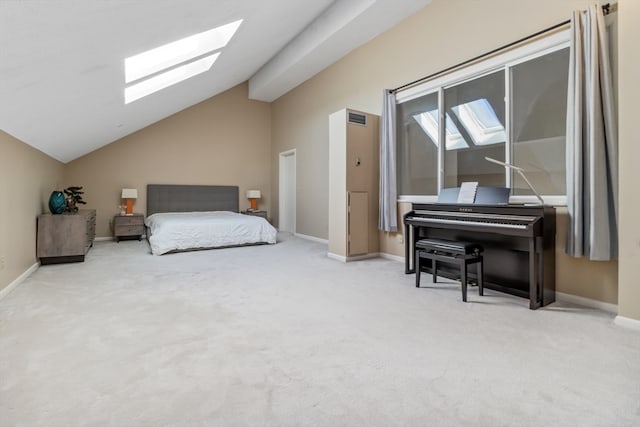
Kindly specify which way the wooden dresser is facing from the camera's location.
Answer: facing to the right of the viewer

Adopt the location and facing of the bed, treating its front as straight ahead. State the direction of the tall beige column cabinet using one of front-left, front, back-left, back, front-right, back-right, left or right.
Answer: front-left

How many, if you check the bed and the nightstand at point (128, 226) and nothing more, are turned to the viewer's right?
0

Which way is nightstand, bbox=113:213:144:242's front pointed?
toward the camera

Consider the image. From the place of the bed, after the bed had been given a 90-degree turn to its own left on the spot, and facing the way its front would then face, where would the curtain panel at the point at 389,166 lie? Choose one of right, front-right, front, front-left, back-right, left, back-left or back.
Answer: front-right

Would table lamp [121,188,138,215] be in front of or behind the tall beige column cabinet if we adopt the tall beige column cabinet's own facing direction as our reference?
behind

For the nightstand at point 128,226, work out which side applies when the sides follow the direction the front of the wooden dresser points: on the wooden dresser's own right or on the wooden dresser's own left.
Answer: on the wooden dresser's own left

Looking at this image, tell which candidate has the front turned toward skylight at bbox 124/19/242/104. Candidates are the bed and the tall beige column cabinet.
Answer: the bed

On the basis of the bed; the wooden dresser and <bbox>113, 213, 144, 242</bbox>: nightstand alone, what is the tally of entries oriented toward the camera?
2

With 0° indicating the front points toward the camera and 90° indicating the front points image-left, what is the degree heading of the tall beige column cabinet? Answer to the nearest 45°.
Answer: approximately 315°

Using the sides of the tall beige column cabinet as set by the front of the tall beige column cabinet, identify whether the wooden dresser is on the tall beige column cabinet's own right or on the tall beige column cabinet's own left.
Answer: on the tall beige column cabinet's own right

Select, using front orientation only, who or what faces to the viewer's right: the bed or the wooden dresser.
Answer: the wooden dresser

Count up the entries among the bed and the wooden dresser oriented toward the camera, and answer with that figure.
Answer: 1
